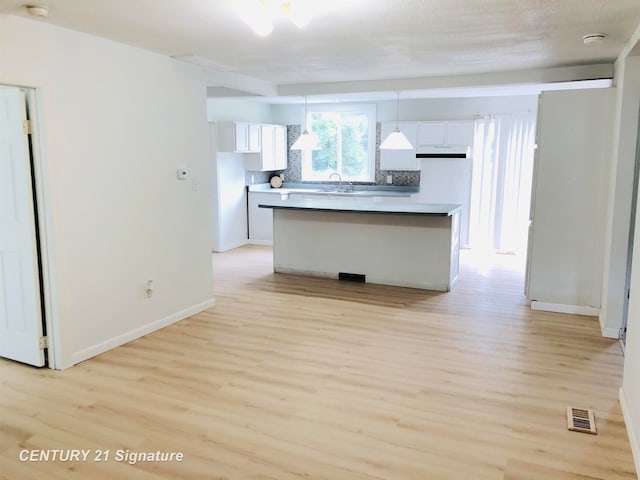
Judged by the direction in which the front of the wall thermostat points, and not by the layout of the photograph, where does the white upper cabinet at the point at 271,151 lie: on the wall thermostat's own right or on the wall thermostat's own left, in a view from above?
on the wall thermostat's own left

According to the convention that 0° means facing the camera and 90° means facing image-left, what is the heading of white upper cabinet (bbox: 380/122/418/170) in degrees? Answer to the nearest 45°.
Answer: approximately 0°

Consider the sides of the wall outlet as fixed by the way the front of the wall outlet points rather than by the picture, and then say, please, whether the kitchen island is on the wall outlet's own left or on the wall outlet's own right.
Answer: on the wall outlet's own left

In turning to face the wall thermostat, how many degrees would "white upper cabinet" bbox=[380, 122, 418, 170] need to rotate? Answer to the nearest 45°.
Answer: approximately 45° to its right

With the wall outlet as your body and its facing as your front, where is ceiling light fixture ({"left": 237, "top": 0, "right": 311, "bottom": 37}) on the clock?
The ceiling light fixture is roughly at 1 o'clock from the wall outlet.

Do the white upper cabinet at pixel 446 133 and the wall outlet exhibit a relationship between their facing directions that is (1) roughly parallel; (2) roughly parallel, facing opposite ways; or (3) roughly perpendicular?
roughly perpendicular

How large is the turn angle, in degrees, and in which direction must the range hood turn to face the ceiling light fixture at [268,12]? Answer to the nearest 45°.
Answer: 0° — it already faces it

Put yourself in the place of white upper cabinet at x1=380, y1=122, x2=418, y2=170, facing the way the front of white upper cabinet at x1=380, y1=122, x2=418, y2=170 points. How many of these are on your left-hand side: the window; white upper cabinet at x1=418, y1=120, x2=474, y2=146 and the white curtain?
2

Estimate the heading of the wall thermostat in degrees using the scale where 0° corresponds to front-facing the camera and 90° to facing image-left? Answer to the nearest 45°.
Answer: approximately 315°

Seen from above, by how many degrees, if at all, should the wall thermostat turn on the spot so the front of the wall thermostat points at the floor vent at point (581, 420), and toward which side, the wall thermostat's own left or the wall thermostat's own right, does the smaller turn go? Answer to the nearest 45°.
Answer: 0° — it already faces it

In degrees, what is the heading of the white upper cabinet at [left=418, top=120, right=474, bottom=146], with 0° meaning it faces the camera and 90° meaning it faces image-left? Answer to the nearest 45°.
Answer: approximately 0°
